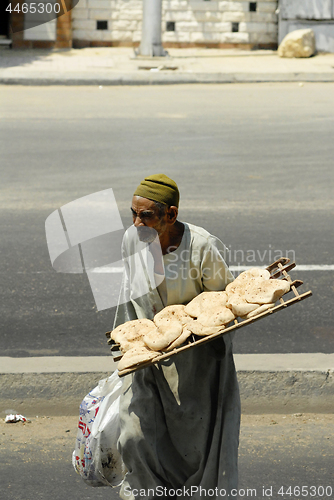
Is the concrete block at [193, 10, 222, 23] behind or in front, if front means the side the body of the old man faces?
behind

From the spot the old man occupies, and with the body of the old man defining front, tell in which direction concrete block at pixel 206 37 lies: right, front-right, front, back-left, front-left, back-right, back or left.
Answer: back-right

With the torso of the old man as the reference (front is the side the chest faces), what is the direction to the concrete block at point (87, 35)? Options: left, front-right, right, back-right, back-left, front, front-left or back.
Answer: back-right

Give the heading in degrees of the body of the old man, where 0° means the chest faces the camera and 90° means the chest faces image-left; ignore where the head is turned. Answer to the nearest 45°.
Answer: approximately 45°

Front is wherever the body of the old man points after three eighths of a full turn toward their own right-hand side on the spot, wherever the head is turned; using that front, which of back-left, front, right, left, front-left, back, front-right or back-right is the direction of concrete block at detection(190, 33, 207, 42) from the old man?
front

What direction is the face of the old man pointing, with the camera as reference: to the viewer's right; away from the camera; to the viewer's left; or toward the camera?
to the viewer's left

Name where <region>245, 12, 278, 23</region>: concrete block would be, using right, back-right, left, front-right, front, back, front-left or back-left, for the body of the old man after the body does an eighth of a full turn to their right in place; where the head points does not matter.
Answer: right

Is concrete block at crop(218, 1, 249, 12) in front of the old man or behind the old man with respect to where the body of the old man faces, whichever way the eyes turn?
behind
